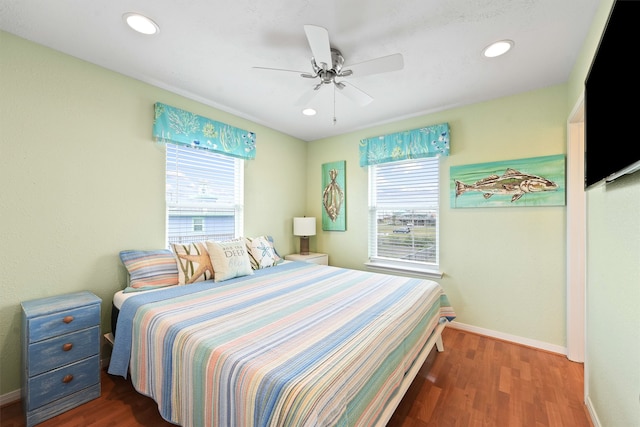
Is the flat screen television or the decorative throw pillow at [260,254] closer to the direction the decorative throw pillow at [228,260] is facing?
the flat screen television

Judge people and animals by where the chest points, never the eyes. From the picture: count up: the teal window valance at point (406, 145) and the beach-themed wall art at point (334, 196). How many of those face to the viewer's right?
0

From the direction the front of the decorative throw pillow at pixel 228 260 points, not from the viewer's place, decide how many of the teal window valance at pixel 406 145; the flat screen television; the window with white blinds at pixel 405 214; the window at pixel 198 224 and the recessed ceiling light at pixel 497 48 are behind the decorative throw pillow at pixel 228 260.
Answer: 1

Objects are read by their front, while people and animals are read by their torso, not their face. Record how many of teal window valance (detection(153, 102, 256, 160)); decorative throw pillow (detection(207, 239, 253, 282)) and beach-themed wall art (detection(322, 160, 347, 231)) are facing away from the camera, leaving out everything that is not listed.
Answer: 0

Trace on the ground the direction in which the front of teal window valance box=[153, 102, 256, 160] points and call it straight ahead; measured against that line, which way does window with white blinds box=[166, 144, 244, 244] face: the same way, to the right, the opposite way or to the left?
the same way

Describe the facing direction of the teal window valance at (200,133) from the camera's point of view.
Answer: facing the viewer and to the right of the viewer

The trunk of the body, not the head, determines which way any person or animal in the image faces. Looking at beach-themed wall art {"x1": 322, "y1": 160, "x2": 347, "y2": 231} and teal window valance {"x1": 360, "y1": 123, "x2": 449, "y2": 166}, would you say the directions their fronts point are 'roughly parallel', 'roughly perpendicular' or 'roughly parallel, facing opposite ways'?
roughly parallel

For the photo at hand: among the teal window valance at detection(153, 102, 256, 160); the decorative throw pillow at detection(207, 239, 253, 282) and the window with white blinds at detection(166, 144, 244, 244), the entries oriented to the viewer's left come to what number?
0

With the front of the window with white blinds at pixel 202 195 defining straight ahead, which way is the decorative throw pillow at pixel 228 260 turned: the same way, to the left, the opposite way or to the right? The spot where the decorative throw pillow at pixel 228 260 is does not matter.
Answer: the same way

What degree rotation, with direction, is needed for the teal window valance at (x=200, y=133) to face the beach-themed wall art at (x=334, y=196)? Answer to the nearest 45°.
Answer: approximately 45° to its left

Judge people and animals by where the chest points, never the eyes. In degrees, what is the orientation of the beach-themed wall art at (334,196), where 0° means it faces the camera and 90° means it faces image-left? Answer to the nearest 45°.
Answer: approximately 45°

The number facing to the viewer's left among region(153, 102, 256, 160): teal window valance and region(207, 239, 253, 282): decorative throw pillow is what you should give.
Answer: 0

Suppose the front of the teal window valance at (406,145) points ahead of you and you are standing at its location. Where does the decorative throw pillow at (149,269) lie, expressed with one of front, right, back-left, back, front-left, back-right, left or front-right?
front

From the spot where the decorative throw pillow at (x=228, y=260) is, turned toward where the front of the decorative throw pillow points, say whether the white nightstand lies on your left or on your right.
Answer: on your left
